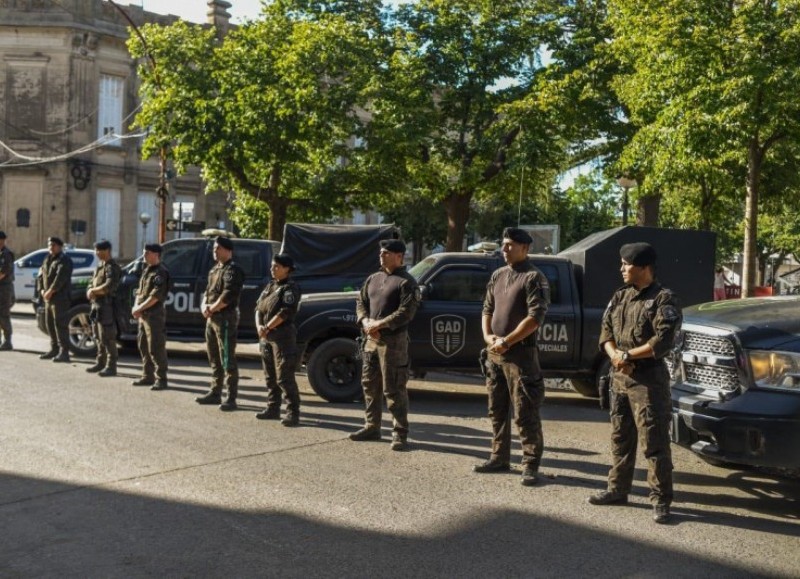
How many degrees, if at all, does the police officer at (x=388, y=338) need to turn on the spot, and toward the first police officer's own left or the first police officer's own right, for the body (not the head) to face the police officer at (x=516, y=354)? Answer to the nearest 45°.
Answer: approximately 90° to the first police officer's own left

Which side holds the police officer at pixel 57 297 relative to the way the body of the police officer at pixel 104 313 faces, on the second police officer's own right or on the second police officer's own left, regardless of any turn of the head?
on the second police officer's own right

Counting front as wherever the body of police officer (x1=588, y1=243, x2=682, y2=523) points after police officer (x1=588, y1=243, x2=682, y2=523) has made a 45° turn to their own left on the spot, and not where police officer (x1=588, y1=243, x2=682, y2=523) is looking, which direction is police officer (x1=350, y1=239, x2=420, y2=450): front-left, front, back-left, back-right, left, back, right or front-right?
back-right

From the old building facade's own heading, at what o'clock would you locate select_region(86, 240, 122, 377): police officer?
The police officer is roughly at 12 o'clock from the old building facade.

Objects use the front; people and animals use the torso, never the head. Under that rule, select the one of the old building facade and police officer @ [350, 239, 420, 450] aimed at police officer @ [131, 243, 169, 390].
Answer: the old building facade

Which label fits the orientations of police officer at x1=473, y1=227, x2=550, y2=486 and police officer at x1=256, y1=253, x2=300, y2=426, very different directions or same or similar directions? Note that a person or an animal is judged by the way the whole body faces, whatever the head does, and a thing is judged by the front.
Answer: same or similar directions

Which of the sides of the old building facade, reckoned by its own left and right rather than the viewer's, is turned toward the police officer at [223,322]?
front

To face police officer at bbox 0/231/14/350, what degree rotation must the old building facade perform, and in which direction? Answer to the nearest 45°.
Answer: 0° — it already faces them

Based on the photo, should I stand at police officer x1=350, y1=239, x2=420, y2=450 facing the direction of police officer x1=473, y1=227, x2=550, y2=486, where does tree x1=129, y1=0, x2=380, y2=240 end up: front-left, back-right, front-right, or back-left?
back-left

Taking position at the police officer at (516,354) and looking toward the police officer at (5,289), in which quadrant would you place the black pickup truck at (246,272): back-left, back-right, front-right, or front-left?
front-right
